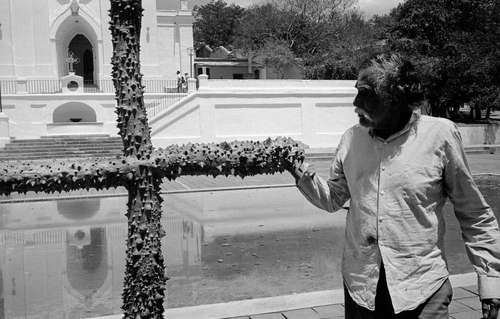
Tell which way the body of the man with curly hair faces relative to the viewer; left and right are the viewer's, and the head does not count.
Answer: facing the viewer and to the left of the viewer

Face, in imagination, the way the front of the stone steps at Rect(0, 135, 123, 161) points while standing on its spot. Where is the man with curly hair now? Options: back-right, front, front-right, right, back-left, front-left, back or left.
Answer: front

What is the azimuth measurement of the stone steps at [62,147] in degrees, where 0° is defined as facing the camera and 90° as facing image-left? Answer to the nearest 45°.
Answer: approximately 0°

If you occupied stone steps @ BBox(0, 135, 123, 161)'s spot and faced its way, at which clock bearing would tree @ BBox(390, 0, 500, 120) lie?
The tree is roughly at 9 o'clock from the stone steps.

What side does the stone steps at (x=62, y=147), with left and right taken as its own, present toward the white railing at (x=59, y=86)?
back

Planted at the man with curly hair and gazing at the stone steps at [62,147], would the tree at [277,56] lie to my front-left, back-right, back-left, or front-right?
front-right

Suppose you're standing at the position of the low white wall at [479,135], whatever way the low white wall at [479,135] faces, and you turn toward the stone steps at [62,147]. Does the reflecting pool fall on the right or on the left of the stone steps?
left

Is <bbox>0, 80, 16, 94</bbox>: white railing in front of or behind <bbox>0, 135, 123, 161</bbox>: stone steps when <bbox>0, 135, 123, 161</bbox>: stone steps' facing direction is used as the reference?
behind

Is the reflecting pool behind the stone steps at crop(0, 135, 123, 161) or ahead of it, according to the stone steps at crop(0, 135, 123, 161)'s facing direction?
ahead

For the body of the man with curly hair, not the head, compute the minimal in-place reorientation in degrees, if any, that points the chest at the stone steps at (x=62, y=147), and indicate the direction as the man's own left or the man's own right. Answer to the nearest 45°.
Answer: approximately 90° to the man's own right

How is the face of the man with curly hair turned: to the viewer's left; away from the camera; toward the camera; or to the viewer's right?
to the viewer's left

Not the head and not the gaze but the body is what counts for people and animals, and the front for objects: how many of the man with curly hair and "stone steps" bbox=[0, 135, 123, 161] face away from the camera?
0
